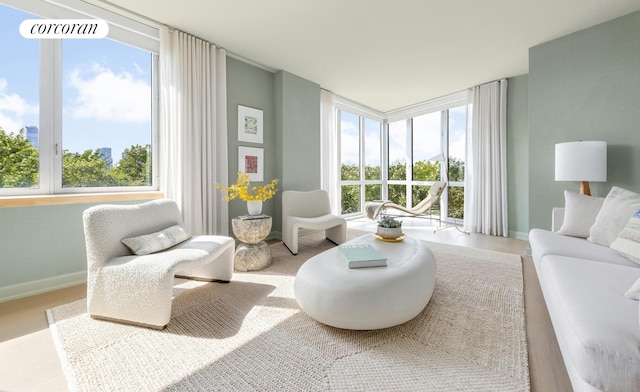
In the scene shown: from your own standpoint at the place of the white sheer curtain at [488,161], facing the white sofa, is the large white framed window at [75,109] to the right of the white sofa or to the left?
right

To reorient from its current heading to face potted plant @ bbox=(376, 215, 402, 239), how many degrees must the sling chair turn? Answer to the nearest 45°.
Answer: approximately 90° to its left

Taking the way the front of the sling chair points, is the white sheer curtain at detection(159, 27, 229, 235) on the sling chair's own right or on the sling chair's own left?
on the sling chair's own left

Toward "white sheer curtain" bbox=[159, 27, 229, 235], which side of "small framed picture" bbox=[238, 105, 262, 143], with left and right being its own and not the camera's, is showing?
right

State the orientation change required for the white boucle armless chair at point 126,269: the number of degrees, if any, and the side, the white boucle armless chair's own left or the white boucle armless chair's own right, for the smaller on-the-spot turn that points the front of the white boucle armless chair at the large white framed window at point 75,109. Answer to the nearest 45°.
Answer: approximately 135° to the white boucle armless chair's own left

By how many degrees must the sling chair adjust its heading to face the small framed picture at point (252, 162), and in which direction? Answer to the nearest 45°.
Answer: approximately 45° to its left

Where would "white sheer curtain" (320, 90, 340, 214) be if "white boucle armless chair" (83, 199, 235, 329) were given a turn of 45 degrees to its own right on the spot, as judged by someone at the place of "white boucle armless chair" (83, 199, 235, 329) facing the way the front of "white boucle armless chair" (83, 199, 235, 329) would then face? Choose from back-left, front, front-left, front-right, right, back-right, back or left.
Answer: back-left

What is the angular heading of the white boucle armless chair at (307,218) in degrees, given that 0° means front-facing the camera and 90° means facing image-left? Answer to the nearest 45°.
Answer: approximately 315°

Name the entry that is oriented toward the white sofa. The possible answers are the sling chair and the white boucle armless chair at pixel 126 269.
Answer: the white boucle armless chair

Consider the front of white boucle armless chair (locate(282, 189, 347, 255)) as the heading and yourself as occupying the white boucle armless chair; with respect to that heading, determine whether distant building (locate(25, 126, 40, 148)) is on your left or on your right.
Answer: on your right

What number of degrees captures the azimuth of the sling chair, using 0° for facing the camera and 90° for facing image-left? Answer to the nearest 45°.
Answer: approximately 90°
